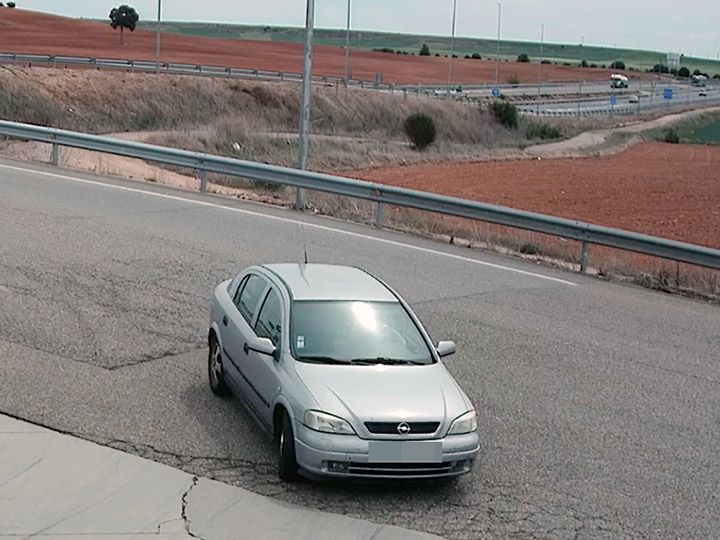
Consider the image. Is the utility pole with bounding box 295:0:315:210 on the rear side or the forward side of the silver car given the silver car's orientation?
on the rear side

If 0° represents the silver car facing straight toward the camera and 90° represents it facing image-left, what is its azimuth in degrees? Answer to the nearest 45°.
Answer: approximately 315°
